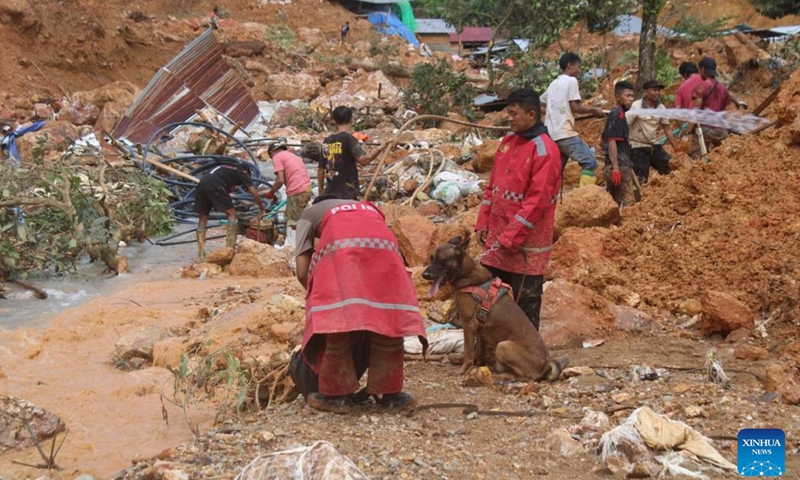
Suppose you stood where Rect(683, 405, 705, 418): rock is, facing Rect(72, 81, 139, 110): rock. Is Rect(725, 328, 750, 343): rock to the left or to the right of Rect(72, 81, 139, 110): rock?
right

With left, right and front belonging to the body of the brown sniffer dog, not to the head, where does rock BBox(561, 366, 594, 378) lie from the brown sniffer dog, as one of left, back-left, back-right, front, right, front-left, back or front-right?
back

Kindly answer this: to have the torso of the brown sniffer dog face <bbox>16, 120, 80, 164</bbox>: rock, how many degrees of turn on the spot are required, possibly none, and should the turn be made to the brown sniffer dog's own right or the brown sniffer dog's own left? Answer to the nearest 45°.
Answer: approximately 45° to the brown sniffer dog's own right

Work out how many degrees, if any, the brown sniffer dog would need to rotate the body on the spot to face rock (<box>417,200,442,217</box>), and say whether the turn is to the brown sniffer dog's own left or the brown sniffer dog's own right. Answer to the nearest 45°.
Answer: approximately 90° to the brown sniffer dog's own right

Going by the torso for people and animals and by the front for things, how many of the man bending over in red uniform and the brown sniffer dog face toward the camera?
0

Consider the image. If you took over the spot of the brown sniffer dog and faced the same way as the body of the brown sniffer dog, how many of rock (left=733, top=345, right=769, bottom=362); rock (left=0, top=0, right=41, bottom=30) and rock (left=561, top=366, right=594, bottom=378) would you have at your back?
2

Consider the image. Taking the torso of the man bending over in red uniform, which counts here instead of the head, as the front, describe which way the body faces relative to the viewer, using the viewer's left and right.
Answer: facing away from the viewer and to the left of the viewer

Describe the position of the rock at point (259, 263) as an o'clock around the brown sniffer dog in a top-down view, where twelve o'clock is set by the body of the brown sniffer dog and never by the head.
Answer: The rock is roughly at 2 o'clock from the brown sniffer dog.

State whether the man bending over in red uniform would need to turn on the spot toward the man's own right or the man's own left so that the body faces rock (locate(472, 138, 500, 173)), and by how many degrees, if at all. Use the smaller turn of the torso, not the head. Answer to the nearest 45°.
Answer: approximately 45° to the man's own right

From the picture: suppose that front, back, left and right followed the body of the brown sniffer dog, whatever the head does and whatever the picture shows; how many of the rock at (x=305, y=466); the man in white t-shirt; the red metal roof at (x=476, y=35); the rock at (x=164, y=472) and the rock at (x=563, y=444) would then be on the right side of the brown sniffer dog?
2

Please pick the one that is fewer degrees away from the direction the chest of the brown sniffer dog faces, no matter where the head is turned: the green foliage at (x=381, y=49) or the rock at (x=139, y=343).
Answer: the rock

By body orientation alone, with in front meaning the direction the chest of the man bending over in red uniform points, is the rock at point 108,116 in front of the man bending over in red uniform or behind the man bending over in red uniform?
in front

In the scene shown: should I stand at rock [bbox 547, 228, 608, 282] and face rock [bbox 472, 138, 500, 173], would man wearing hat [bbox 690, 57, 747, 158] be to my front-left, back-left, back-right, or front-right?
front-right

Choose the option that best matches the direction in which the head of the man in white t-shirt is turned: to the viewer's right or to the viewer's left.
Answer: to the viewer's right

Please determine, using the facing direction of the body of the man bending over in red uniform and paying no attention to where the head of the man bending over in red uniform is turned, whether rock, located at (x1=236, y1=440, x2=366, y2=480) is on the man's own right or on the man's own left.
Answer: on the man's own left

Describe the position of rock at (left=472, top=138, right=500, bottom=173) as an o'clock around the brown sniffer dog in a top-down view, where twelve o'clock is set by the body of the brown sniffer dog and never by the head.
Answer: The rock is roughly at 3 o'clock from the brown sniffer dog.

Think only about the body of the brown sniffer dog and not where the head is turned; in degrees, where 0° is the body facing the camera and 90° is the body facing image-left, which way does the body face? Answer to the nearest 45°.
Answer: approximately 90°
